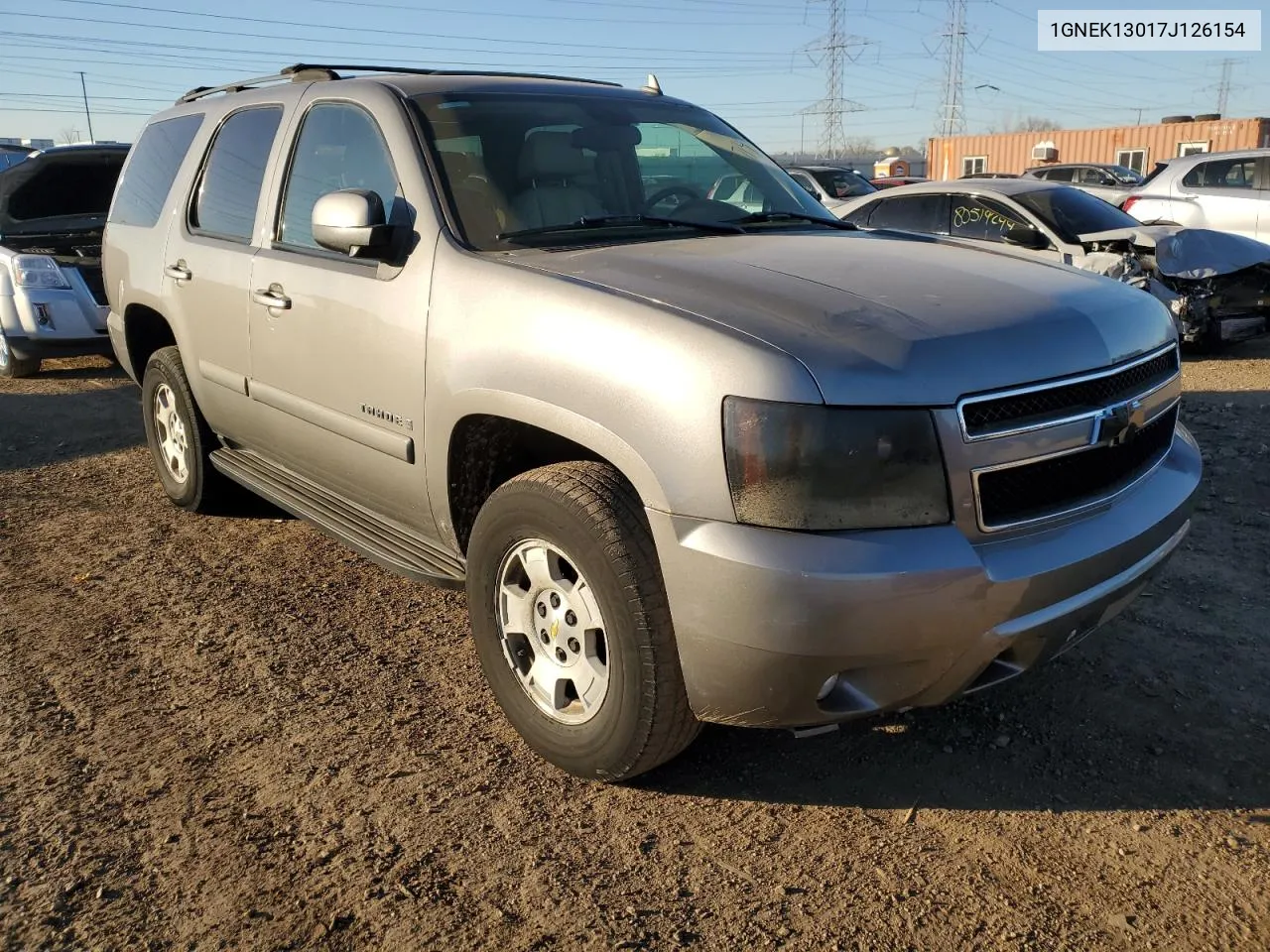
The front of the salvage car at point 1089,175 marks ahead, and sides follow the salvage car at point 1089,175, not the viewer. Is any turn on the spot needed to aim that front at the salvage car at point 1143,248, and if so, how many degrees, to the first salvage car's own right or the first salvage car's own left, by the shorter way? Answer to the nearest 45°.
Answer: approximately 45° to the first salvage car's own right

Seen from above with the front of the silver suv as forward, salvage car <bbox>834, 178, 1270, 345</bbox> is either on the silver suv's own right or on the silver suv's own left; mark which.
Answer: on the silver suv's own left

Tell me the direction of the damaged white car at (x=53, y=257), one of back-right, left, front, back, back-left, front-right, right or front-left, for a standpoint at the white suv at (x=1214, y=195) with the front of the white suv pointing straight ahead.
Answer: back-right

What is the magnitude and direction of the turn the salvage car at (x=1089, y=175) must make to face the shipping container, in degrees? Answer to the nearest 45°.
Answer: approximately 135° to its left

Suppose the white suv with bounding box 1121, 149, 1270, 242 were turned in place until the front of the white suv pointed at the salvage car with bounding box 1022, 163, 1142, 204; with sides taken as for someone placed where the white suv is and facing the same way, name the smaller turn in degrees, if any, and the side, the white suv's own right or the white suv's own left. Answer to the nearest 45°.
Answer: approximately 90° to the white suv's own left

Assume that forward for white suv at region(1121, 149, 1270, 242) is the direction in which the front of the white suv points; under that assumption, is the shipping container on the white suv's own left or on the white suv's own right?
on the white suv's own left

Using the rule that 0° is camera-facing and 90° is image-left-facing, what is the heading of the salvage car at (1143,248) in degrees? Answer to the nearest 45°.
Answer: approximately 315°

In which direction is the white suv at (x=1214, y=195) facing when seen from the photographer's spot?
facing to the right of the viewer
